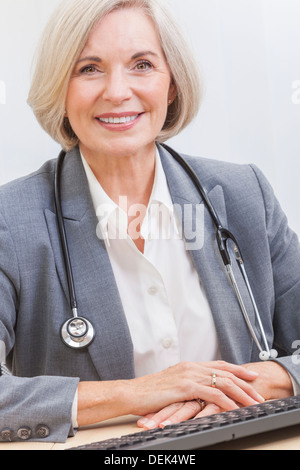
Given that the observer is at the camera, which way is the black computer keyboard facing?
facing away from the viewer and to the left of the viewer

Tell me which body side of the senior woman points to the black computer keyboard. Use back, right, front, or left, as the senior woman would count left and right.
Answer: front

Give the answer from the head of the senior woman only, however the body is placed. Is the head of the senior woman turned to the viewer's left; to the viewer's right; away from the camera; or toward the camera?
toward the camera

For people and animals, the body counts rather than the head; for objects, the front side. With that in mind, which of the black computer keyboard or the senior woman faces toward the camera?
the senior woman

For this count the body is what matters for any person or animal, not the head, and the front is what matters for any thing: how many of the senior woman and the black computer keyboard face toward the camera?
1

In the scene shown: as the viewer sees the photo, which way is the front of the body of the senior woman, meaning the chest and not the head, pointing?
toward the camera

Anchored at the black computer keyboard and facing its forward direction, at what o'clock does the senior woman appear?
The senior woman is roughly at 1 o'clock from the black computer keyboard.
